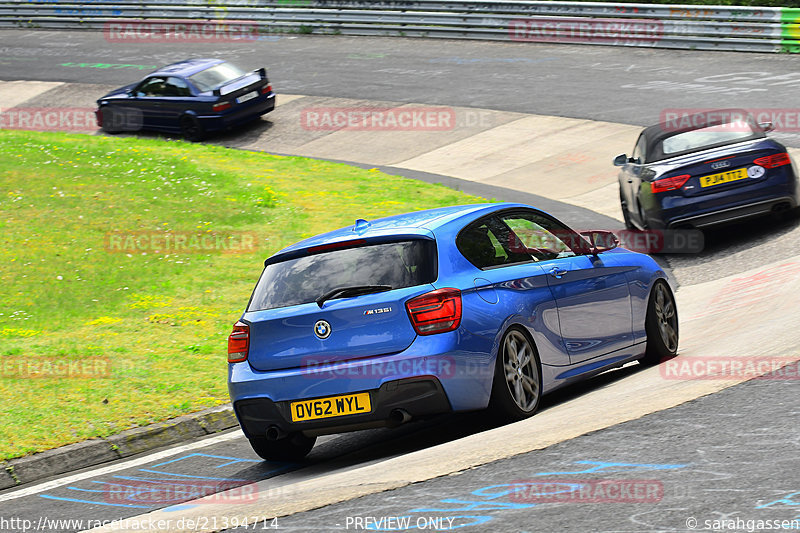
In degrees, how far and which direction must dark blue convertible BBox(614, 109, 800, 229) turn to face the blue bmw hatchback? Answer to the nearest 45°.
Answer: approximately 180°

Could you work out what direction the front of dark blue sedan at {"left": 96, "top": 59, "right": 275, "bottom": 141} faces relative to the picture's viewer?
facing away from the viewer and to the left of the viewer

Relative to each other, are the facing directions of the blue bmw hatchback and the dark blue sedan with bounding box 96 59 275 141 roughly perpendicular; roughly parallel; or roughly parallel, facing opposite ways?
roughly perpendicular

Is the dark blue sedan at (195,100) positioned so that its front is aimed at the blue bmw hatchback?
no

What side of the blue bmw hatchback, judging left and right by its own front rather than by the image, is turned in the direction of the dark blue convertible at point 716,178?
front

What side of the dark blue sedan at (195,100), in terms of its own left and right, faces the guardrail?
right

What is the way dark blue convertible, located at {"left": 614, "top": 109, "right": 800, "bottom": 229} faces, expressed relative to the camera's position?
facing away from the viewer

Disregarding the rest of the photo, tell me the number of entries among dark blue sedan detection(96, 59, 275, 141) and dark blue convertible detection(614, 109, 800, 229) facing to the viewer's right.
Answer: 0

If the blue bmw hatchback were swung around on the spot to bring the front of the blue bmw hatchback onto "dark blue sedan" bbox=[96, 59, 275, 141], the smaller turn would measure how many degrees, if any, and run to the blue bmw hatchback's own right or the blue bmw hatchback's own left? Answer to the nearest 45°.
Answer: approximately 45° to the blue bmw hatchback's own left

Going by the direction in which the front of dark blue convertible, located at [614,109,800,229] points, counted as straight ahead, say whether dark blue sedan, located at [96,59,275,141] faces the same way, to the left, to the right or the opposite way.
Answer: to the left

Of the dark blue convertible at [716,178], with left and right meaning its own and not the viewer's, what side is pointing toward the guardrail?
front

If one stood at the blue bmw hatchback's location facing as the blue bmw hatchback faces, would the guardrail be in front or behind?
in front

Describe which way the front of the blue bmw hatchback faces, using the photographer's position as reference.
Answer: facing away from the viewer and to the right of the viewer

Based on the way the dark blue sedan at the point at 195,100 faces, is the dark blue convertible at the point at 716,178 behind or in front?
behind

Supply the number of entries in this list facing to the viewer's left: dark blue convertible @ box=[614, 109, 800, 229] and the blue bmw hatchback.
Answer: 0
